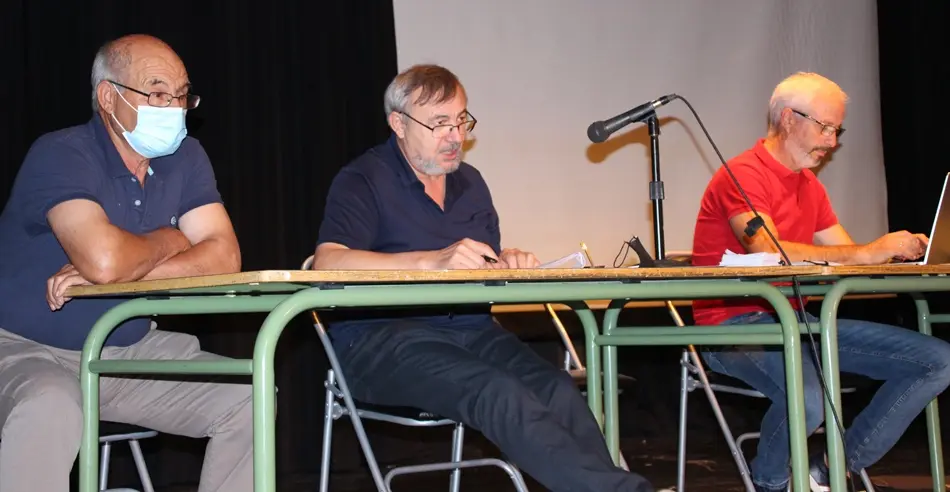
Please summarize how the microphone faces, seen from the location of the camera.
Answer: facing to the left of the viewer

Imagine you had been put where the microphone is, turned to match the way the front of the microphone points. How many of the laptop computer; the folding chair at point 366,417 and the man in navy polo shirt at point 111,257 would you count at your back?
1

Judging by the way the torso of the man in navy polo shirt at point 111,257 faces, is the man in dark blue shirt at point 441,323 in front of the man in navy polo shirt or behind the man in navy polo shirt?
in front

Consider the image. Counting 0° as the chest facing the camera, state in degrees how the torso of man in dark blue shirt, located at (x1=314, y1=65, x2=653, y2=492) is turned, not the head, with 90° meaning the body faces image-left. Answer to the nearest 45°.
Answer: approximately 315°

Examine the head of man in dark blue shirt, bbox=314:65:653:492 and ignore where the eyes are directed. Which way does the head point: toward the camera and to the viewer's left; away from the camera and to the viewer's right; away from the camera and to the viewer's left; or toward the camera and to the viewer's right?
toward the camera and to the viewer's right

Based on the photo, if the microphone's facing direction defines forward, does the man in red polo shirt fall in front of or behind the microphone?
behind

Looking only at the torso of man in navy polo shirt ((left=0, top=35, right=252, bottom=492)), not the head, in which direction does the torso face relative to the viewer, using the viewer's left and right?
facing the viewer and to the right of the viewer

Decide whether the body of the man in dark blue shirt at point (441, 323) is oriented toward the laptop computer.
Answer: no

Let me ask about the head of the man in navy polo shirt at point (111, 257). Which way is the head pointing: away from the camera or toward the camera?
toward the camera

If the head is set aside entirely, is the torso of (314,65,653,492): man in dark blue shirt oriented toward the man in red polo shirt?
no
